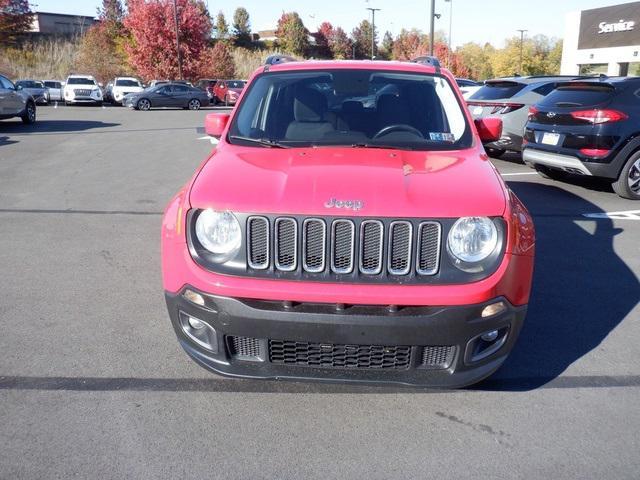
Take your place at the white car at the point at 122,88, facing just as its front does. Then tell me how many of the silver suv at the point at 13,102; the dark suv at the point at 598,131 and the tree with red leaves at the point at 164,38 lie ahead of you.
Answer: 2

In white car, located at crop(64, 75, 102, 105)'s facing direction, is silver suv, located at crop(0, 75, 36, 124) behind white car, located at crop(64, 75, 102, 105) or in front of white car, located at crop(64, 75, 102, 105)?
in front

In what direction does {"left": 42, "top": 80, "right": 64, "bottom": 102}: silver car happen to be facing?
toward the camera

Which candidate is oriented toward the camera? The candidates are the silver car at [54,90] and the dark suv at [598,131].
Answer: the silver car

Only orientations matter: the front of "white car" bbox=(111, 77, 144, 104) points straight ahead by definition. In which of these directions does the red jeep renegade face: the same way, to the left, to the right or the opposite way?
the same way

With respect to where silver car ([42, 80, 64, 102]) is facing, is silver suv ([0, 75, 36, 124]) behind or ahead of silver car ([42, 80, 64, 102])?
ahead

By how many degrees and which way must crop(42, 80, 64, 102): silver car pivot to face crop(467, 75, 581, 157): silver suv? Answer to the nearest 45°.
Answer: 0° — it already faces it

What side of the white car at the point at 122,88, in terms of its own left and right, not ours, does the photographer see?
front

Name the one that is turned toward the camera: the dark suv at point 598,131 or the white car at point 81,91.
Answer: the white car

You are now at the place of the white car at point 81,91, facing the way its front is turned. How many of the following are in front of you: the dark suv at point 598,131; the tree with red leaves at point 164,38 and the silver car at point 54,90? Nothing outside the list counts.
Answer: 1

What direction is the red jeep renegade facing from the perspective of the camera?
toward the camera

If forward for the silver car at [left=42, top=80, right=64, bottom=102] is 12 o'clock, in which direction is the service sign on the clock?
The service sign is roughly at 9 o'clock from the silver car.

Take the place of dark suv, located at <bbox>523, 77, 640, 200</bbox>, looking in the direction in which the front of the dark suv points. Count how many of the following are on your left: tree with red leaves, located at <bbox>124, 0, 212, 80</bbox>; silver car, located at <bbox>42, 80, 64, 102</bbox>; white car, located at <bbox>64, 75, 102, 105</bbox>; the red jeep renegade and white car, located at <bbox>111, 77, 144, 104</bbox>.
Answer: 4
